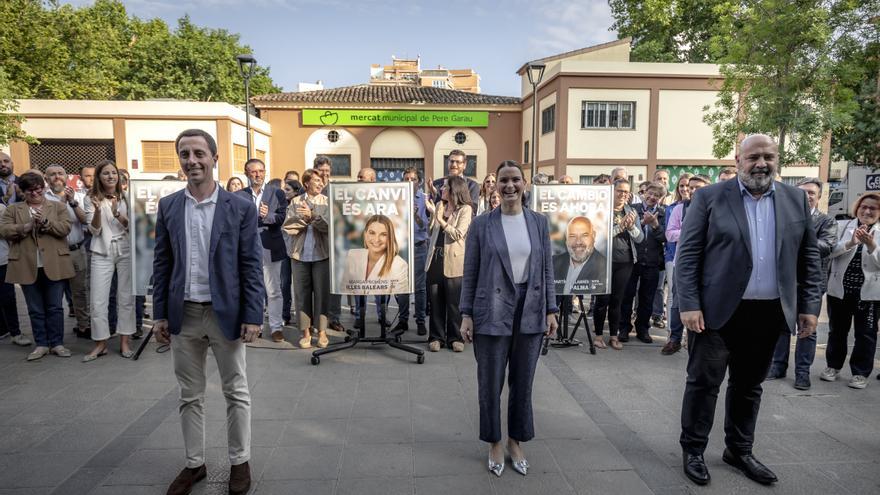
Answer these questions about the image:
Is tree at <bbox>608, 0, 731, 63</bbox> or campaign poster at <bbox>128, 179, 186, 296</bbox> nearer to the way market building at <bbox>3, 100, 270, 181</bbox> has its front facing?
the campaign poster

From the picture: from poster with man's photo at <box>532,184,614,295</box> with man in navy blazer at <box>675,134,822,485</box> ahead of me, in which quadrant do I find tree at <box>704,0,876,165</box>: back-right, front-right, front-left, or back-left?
back-left

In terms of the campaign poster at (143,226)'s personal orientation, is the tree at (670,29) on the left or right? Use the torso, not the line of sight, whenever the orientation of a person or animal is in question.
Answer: on its left

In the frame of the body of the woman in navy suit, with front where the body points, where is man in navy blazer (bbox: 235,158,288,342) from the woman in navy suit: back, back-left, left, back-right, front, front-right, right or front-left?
back-right

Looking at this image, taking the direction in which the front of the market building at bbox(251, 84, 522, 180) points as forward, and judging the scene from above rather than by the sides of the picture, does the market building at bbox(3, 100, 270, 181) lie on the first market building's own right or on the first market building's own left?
on the first market building's own right

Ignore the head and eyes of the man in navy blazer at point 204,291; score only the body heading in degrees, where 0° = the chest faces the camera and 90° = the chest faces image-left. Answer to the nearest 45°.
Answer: approximately 0°

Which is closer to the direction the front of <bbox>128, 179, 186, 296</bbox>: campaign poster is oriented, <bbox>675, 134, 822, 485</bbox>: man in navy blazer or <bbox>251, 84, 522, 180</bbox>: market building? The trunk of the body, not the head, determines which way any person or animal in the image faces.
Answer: the man in navy blazer

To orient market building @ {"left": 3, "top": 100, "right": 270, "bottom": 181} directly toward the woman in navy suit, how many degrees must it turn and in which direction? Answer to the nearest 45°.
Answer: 0° — it already faces them

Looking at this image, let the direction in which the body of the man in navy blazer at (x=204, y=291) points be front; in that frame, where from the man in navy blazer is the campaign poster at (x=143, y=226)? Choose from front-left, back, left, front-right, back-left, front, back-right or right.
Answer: back

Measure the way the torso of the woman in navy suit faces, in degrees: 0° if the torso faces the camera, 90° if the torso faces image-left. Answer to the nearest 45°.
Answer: approximately 0°

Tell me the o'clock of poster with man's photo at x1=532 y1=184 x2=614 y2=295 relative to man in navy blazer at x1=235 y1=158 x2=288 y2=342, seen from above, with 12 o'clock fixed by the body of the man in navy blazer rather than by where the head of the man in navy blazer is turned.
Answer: The poster with man's photo is roughly at 10 o'clock from the man in navy blazer.
